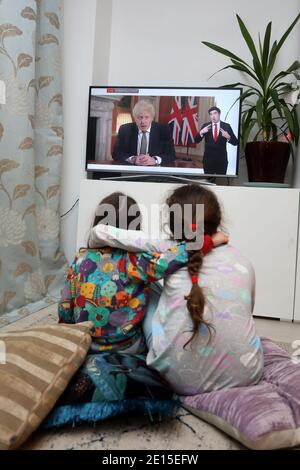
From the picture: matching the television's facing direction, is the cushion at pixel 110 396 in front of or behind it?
in front

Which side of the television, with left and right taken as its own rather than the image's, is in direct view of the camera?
front

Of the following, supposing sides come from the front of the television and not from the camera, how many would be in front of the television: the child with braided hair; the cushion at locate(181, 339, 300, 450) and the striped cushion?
3

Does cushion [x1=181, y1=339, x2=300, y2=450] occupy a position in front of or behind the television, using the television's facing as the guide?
in front

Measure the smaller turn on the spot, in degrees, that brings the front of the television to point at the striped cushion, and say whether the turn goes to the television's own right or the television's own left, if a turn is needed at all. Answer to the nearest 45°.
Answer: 0° — it already faces it

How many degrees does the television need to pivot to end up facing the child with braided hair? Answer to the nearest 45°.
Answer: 0° — it already faces them

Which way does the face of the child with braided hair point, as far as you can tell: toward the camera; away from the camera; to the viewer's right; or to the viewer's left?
away from the camera
